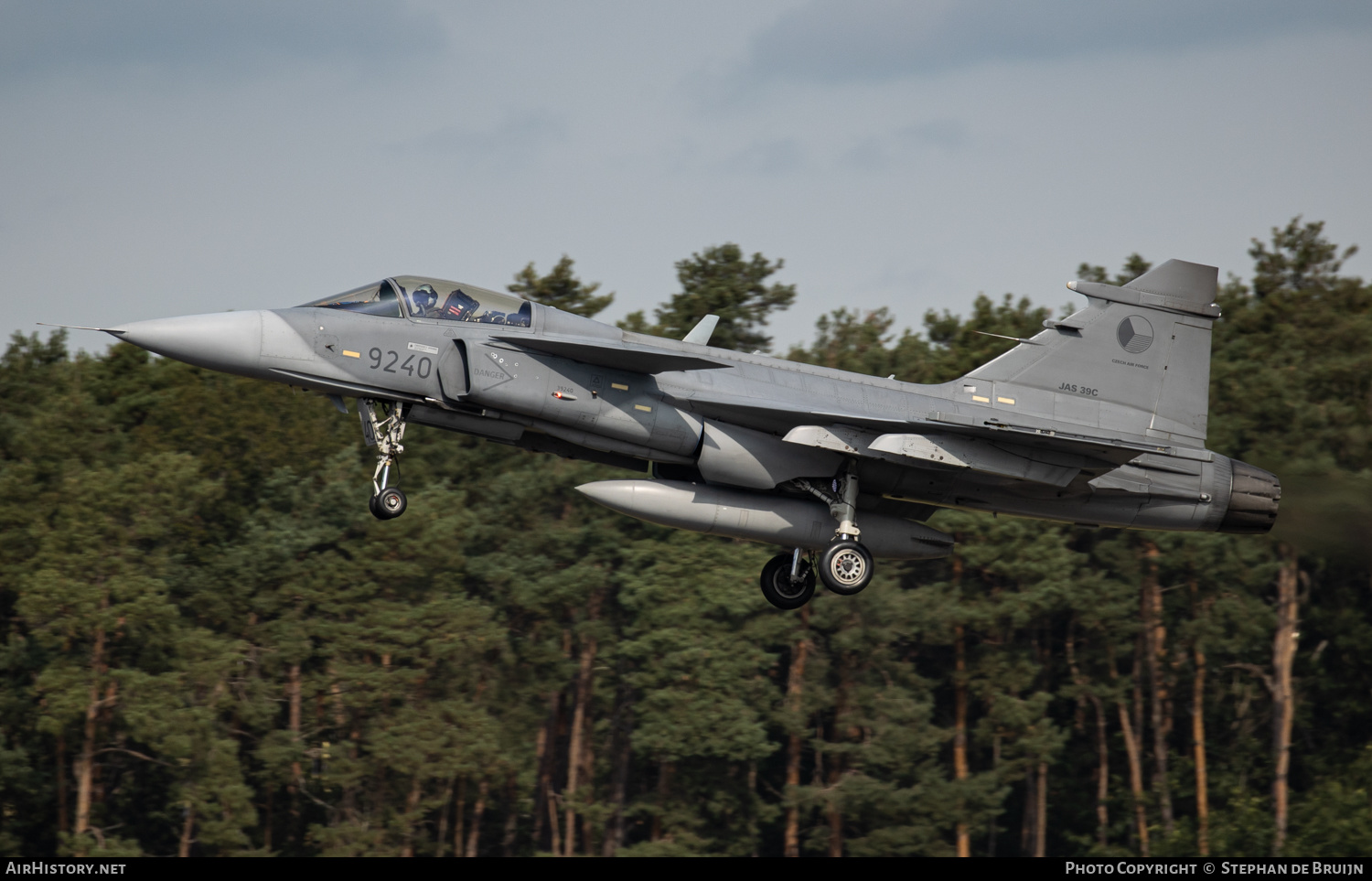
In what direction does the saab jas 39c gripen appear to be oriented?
to the viewer's left

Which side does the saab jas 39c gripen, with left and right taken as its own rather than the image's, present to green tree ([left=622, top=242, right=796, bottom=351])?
right

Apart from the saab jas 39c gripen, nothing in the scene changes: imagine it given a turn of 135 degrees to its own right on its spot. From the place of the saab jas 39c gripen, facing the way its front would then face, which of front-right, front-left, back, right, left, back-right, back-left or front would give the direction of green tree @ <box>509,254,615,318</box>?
front-left
